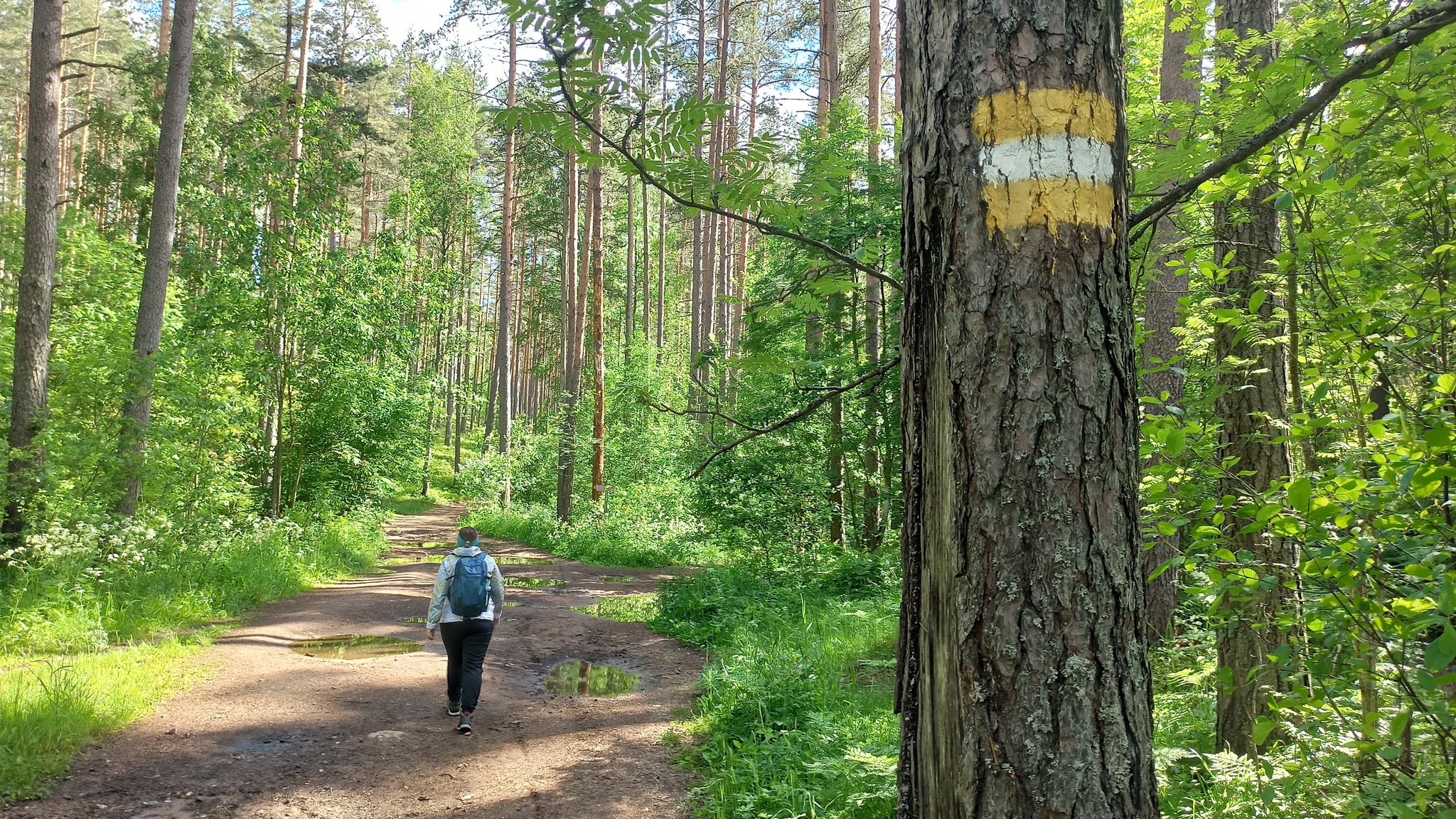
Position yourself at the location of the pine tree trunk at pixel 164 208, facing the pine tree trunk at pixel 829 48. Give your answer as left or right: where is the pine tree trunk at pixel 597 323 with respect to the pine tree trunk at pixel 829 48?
left

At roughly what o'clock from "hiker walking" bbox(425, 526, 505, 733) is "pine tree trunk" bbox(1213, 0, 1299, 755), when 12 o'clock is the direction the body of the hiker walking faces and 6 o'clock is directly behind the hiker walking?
The pine tree trunk is roughly at 5 o'clock from the hiker walking.

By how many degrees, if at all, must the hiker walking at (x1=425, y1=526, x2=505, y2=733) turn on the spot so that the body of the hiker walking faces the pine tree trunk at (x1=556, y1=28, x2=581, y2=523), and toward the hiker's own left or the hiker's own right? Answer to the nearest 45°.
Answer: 0° — they already face it

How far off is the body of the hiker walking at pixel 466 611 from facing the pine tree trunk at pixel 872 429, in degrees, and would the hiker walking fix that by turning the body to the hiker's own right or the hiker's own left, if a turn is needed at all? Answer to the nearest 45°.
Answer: approximately 45° to the hiker's own right

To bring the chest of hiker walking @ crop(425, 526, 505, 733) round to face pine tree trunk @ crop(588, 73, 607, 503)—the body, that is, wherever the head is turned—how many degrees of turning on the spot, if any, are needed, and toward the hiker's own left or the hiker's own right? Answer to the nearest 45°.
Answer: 0° — they already face it

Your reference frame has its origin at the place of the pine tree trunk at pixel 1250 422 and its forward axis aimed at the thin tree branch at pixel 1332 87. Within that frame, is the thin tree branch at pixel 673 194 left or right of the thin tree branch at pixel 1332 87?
right

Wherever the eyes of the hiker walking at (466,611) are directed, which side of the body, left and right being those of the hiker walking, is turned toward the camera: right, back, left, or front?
back

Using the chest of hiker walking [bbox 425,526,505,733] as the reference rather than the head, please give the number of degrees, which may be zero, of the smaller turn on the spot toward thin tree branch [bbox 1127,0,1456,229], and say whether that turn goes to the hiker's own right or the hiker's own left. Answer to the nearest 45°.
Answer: approximately 180°

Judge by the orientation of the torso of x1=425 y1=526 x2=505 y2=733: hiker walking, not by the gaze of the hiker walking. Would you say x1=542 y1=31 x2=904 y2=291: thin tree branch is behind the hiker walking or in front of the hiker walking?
behind

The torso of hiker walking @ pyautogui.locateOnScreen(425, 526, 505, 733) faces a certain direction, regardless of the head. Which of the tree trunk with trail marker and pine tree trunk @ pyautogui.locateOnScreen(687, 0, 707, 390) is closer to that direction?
the pine tree trunk

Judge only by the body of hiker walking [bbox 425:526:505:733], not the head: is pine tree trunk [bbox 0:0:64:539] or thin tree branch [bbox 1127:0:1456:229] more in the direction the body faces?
the pine tree trunk
